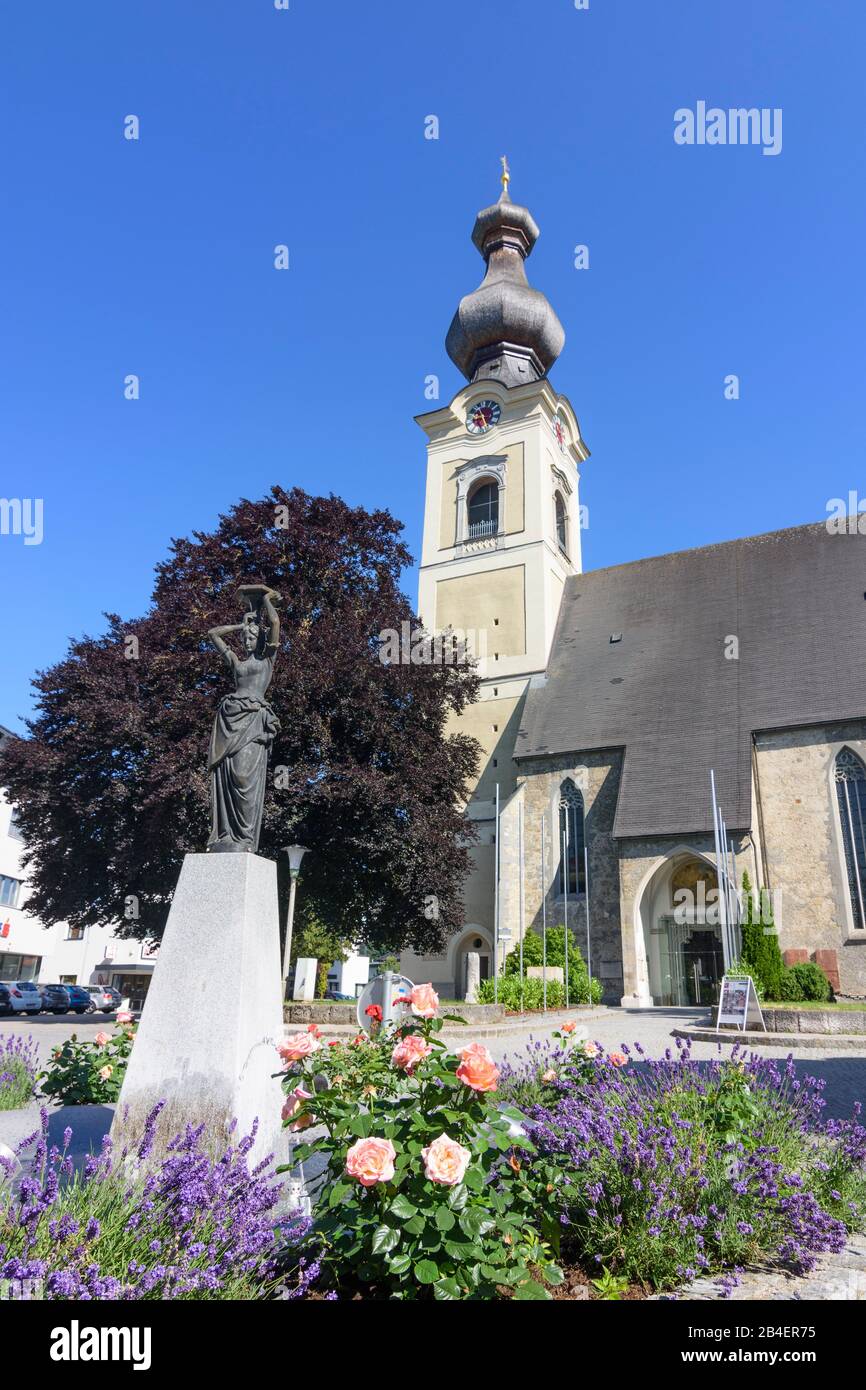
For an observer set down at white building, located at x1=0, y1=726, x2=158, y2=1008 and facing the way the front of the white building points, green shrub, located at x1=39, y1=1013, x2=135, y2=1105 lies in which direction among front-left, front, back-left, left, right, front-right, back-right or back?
front-right

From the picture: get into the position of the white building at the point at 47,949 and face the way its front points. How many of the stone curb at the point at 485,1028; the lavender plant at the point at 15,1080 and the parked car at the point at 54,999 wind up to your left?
0

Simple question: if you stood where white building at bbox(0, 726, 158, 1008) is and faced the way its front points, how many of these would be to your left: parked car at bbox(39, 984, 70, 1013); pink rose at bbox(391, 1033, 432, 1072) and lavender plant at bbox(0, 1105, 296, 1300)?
0

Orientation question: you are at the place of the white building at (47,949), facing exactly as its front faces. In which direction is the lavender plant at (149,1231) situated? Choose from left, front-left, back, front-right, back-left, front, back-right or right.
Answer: front-right

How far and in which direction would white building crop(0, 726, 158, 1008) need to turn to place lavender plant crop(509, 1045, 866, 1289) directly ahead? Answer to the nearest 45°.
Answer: approximately 45° to its right

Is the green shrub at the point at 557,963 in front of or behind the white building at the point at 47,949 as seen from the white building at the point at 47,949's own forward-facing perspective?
in front

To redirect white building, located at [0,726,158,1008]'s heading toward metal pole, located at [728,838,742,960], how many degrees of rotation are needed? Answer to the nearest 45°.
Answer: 0° — it already faces it

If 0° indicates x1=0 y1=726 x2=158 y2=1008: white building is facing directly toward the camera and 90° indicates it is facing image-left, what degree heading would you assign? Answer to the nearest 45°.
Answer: approximately 315°

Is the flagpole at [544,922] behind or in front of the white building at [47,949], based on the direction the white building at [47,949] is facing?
in front

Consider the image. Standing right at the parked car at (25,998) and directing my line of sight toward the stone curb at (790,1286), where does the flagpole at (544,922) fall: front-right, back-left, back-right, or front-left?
front-left

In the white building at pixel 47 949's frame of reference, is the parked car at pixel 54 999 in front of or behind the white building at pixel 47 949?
in front

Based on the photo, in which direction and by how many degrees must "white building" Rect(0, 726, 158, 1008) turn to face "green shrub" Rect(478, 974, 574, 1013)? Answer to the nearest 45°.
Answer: approximately 45° to its right
